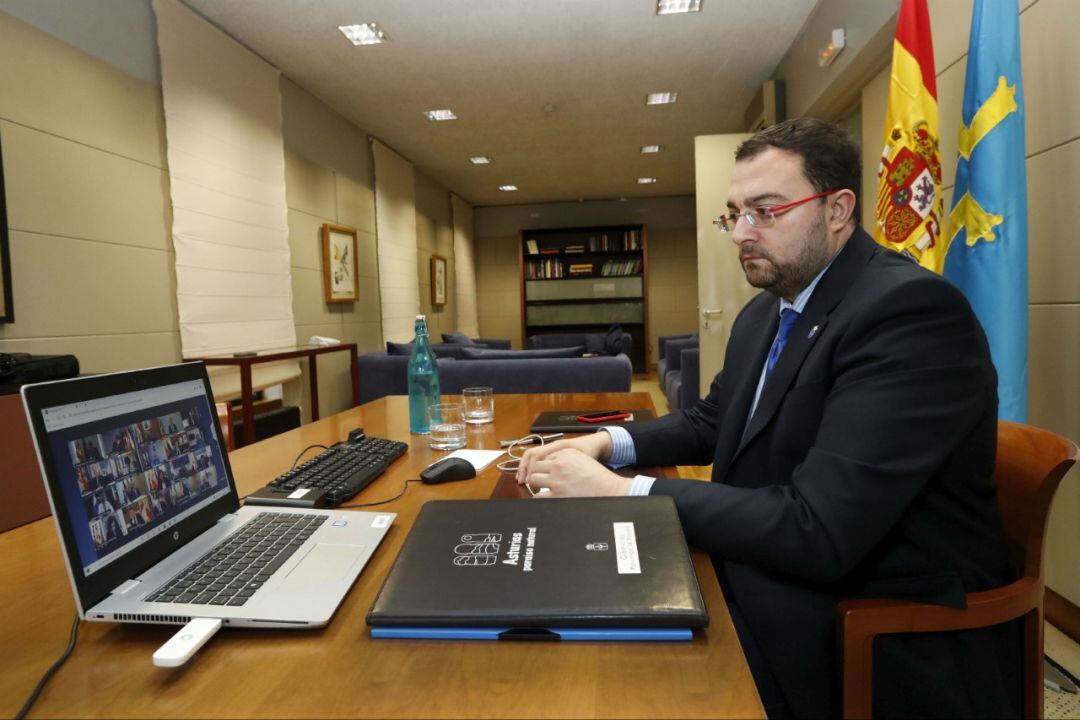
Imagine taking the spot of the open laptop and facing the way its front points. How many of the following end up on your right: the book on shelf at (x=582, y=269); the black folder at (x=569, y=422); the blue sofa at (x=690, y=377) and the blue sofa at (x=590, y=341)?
0

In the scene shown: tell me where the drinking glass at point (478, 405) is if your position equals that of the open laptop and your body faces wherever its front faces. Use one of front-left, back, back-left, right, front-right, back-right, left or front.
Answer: left

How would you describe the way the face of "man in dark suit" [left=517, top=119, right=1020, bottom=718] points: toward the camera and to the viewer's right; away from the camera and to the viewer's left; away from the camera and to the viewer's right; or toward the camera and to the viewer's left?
toward the camera and to the viewer's left

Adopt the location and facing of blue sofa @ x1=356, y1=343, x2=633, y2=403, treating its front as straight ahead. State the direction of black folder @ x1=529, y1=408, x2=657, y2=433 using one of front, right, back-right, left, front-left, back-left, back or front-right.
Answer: back

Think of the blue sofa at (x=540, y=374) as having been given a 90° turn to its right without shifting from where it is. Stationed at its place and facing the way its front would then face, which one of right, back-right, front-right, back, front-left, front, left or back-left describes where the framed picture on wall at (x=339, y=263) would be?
back-left

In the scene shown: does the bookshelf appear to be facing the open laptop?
yes

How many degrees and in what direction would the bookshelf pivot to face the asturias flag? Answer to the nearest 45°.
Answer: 0° — it already faces it

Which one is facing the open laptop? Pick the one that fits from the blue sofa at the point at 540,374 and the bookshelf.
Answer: the bookshelf

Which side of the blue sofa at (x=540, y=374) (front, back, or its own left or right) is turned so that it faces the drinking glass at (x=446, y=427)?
back

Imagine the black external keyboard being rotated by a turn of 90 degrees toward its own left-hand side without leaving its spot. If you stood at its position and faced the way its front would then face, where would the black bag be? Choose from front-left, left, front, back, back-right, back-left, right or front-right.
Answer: left

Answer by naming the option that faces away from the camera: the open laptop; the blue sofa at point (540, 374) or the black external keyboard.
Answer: the blue sofa

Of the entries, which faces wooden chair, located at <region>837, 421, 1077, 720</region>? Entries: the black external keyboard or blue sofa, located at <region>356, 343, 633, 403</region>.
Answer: the black external keyboard

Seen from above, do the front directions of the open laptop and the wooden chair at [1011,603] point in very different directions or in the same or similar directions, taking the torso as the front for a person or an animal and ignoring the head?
very different directions

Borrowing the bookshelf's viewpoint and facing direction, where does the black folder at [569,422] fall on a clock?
The black folder is roughly at 12 o'clock from the bookshelf.

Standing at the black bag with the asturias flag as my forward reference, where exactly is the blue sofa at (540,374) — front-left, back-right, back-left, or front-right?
front-left

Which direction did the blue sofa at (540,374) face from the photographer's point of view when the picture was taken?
facing away from the viewer

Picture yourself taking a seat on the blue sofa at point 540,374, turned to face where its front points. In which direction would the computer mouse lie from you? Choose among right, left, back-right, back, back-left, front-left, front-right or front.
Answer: back

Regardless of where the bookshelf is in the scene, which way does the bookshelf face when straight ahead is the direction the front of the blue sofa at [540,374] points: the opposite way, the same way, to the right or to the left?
the opposite way

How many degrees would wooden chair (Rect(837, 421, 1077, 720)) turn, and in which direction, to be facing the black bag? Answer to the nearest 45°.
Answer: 0° — it already faces it

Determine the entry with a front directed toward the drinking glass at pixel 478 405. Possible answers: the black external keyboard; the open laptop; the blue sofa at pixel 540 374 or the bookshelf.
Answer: the bookshelf

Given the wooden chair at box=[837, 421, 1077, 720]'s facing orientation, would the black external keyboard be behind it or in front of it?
in front
